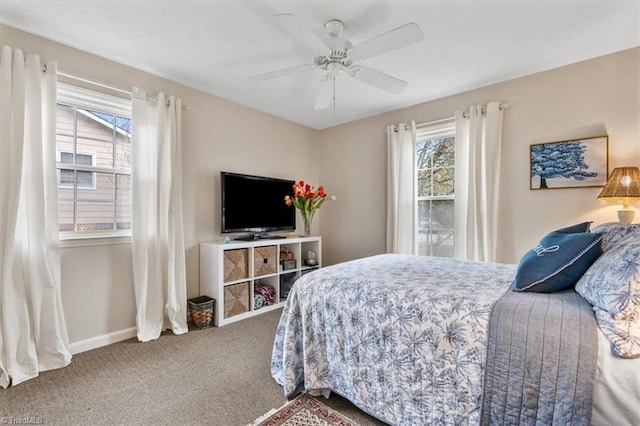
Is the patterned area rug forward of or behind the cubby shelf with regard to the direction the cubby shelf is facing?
forward

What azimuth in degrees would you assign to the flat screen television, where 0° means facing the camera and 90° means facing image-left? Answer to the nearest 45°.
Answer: approximately 315°

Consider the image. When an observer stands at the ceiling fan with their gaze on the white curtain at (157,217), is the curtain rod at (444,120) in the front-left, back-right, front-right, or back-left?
back-right

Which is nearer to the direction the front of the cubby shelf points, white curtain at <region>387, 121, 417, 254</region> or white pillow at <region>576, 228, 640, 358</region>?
the white pillow

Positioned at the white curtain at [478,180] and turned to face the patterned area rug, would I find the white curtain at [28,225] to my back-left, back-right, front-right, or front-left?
front-right

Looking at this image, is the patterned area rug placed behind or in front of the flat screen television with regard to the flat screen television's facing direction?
in front

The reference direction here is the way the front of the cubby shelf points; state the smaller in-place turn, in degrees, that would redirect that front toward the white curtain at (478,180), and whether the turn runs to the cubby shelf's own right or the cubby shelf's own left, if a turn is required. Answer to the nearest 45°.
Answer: approximately 45° to the cubby shelf's own left

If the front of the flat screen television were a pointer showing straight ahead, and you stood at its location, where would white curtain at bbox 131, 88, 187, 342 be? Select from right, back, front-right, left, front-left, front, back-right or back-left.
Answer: right

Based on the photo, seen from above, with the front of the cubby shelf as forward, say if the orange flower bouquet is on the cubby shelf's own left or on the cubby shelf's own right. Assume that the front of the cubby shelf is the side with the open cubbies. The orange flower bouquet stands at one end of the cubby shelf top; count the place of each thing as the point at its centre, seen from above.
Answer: on the cubby shelf's own left

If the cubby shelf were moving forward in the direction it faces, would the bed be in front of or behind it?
in front

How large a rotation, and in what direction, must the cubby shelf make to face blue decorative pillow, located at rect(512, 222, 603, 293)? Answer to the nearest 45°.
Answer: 0° — it already faces it

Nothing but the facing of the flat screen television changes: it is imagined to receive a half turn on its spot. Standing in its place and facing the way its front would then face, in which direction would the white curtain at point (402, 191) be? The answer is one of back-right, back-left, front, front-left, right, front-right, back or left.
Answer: back-right

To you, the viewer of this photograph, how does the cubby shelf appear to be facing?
facing the viewer and to the right of the viewer

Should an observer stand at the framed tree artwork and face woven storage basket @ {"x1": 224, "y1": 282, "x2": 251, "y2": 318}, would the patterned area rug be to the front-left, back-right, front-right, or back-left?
front-left

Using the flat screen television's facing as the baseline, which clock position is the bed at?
The bed is roughly at 1 o'clock from the flat screen television.
